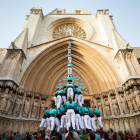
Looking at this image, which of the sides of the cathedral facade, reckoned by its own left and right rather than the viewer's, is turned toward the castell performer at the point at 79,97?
front

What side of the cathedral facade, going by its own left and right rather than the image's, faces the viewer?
front
